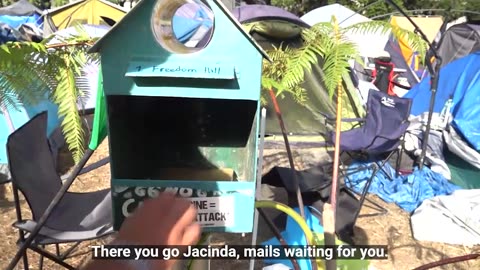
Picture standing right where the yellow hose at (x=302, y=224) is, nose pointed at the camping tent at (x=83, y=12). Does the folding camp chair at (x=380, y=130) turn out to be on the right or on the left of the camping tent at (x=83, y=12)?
right

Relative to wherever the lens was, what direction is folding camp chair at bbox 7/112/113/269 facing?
facing the viewer and to the right of the viewer

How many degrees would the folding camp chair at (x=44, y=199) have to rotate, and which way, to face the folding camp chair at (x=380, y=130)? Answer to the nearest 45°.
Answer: approximately 45° to its left

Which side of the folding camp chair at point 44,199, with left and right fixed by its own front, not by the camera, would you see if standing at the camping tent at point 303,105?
left

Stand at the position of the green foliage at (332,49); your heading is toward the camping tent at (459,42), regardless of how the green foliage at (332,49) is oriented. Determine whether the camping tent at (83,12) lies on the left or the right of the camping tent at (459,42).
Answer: left

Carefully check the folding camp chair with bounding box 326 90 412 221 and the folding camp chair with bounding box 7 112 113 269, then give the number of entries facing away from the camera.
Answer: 0

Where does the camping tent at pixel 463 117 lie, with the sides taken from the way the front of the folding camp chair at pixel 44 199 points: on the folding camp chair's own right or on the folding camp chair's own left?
on the folding camp chair's own left

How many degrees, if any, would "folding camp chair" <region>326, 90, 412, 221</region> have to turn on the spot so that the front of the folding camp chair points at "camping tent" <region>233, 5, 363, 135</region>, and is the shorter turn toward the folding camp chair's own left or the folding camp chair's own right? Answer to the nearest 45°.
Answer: approximately 90° to the folding camp chair's own right
